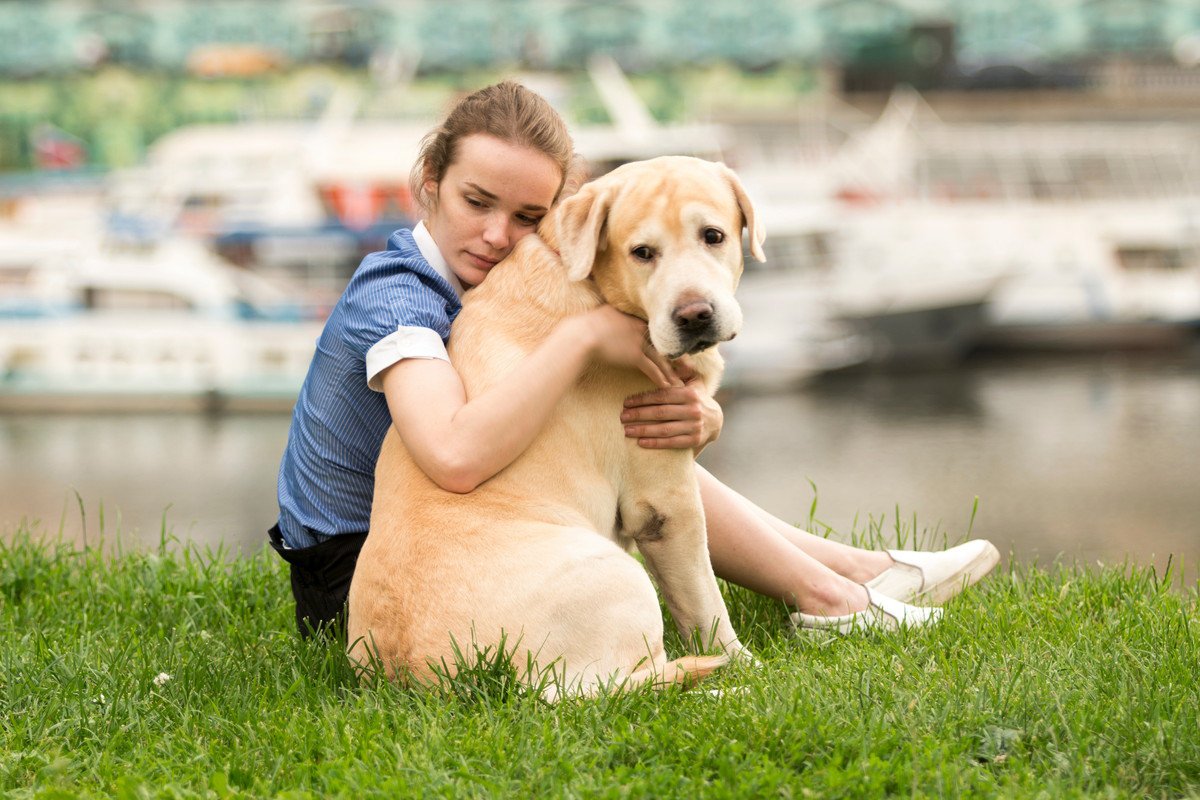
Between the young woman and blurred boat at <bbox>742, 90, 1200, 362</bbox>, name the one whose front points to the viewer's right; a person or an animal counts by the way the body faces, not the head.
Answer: the young woman

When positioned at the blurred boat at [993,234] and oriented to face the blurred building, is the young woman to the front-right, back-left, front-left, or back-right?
back-left

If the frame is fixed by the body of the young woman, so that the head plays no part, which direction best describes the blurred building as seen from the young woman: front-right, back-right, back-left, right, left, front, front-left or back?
left

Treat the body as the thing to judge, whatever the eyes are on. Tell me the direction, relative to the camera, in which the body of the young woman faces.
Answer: to the viewer's right

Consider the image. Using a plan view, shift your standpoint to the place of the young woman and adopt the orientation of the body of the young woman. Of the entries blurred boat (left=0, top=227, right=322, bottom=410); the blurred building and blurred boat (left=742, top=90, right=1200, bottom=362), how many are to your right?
0

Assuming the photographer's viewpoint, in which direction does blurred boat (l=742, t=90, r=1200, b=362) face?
facing to the left of the viewer

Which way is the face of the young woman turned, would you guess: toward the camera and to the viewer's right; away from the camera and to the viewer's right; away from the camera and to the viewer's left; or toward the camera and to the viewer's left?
toward the camera and to the viewer's right

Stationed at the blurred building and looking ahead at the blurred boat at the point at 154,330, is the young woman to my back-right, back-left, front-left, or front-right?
front-left

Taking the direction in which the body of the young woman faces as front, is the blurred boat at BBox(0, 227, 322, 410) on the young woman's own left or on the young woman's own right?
on the young woman's own left
